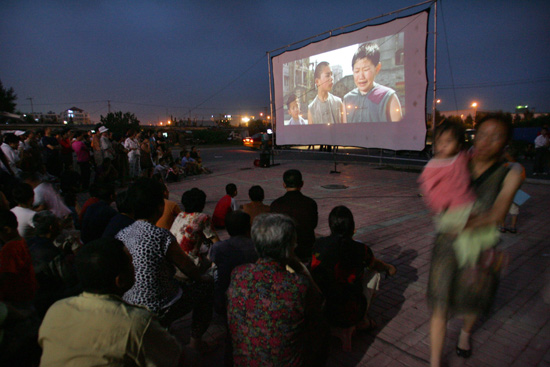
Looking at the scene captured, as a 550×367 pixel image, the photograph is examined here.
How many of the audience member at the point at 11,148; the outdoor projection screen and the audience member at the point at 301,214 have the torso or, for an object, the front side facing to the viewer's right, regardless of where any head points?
1

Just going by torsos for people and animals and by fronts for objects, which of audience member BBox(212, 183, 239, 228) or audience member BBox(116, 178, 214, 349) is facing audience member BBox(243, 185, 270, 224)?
audience member BBox(116, 178, 214, 349)

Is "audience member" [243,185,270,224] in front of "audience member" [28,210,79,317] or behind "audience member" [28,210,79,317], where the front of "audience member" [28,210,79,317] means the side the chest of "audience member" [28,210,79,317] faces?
in front

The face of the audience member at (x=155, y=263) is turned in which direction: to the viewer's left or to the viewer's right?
to the viewer's right

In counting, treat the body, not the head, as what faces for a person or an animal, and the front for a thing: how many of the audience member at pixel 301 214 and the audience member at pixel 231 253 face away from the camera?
2

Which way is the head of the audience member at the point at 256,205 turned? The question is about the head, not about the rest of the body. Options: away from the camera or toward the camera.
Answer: away from the camera

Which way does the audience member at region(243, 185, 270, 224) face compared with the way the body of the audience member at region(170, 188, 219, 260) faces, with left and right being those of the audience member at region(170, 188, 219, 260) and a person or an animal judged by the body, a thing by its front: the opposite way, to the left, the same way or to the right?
the same way

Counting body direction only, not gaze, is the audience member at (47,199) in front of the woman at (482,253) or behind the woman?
in front

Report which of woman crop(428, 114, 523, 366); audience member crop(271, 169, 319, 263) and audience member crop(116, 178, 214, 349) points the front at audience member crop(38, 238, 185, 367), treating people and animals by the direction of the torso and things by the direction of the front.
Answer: the woman

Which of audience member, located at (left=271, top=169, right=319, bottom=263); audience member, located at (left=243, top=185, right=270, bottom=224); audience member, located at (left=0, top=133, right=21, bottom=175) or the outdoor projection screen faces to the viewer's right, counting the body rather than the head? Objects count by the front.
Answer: audience member, located at (left=0, top=133, right=21, bottom=175)

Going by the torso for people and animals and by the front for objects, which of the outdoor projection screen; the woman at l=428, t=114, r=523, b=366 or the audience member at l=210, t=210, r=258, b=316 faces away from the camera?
the audience member

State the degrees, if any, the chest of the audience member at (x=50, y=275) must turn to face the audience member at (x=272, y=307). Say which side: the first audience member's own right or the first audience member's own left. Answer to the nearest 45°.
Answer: approximately 90° to the first audience member's own right

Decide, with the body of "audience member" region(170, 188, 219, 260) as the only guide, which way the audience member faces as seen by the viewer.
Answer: away from the camera

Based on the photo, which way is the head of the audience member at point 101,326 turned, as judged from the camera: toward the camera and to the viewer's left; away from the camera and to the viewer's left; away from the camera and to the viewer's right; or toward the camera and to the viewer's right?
away from the camera and to the viewer's right

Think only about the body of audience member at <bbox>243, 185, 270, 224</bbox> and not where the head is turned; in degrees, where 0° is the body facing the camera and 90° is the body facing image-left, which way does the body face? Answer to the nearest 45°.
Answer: approximately 180°

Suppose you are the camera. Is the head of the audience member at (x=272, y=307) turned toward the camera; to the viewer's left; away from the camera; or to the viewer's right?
away from the camera

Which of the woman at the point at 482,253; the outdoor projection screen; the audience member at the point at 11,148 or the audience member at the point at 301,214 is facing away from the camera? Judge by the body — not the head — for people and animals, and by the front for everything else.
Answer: the audience member at the point at 301,214

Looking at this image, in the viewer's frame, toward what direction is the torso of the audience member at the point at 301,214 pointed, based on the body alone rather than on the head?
away from the camera
